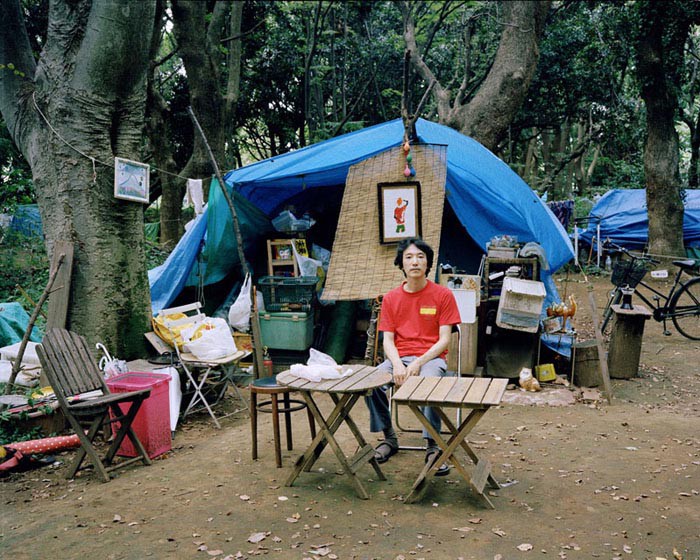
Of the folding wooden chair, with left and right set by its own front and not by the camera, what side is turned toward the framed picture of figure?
left

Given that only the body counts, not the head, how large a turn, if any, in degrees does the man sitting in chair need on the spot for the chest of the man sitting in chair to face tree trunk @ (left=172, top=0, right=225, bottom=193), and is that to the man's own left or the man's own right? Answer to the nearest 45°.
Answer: approximately 135° to the man's own right

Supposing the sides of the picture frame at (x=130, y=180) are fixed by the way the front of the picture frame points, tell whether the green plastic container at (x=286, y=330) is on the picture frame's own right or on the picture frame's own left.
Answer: on the picture frame's own left

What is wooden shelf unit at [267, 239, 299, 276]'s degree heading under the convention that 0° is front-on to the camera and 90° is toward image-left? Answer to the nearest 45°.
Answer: approximately 0°

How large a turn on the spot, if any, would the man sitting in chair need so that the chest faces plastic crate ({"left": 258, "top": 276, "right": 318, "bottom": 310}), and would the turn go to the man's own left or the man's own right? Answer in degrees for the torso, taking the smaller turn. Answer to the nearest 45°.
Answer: approximately 135° to the man's own right

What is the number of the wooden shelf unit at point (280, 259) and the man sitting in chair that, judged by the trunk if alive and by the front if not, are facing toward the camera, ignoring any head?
2

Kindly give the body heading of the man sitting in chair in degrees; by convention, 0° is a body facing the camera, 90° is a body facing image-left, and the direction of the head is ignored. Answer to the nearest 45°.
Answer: approximately 0°

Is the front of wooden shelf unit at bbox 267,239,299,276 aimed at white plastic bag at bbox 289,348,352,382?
yes

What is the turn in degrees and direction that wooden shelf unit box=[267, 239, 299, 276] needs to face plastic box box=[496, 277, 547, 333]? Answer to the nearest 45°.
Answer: approximately 45° to its left

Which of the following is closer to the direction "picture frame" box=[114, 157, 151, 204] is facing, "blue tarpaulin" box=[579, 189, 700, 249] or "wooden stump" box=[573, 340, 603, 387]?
the wooden stump

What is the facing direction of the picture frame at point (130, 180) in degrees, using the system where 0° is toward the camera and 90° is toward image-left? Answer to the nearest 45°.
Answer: approximately 315°
